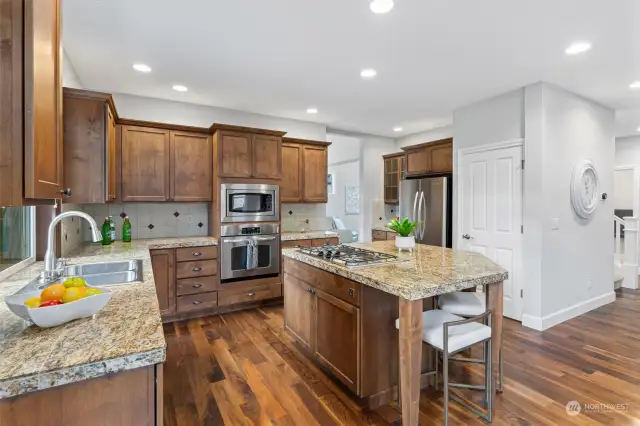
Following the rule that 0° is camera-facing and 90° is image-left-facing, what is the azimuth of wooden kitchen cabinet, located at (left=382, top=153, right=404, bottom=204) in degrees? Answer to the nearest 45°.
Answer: approximately 45°

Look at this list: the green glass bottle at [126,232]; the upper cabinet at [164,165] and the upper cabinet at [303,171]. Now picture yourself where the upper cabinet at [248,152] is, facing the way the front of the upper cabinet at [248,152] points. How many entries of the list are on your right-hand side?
2

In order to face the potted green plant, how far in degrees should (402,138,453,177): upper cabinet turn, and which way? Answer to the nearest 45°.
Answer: approximately 45° to its left

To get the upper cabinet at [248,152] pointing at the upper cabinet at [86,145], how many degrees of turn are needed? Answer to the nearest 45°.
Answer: approximately 45° to its right

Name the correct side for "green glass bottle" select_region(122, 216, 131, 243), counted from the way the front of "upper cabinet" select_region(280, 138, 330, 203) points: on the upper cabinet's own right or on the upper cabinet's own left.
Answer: on the upper cabinet's own right

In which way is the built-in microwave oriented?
toward the camera

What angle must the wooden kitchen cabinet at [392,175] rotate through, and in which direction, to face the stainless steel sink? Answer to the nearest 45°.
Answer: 0° — it already faces it

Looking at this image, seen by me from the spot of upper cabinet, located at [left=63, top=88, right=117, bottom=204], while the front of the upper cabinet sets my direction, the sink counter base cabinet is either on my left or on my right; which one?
on my right

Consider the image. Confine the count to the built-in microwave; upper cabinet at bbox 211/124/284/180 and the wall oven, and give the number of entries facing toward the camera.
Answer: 3

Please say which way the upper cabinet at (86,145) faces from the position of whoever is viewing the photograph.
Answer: facing to the right of the viewer
